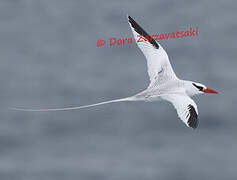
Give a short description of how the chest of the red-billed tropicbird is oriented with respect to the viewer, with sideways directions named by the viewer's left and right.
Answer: facing to the right of the viewer
